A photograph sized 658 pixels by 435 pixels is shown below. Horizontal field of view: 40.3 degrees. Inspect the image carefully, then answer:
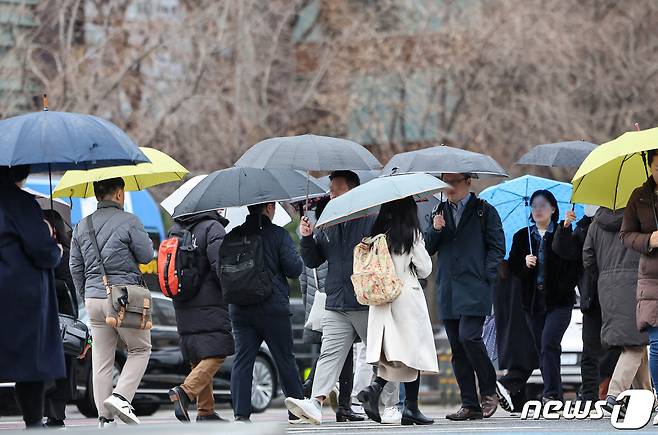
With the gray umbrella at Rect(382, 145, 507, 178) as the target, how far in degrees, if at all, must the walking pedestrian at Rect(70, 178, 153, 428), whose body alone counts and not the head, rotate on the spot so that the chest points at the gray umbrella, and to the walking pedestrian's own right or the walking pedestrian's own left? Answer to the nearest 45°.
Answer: approximately 45° to the walking pedestrian's own right

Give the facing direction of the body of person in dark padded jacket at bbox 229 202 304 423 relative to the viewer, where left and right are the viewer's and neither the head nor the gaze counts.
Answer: facing away from the viewer and to the right of the viewer
